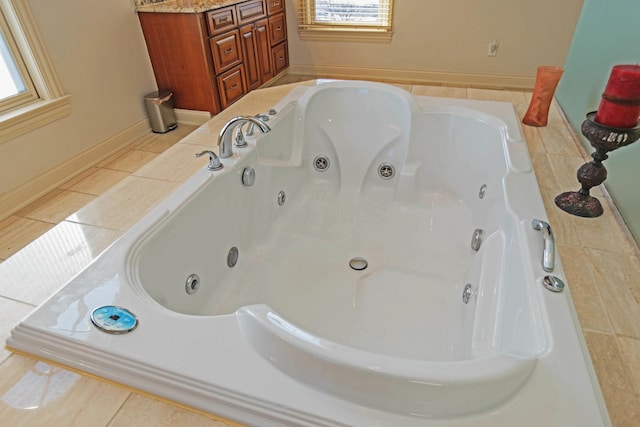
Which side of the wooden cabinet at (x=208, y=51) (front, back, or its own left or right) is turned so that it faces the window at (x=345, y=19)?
left

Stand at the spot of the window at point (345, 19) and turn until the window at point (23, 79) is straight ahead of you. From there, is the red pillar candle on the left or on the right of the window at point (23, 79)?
left

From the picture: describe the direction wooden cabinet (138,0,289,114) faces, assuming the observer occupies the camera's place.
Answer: facing the viewer and to the right of the viewer

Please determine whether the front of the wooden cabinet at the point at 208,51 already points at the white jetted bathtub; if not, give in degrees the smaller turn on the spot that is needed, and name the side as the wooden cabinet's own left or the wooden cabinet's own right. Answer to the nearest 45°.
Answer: approximately 45° to the wooden cabinet's own right

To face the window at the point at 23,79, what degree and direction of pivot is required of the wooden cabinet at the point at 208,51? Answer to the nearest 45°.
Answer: approximately 90° to its right

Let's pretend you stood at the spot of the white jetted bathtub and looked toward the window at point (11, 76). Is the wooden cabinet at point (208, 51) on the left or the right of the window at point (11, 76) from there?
right

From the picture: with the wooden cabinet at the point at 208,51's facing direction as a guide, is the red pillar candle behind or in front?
in front
